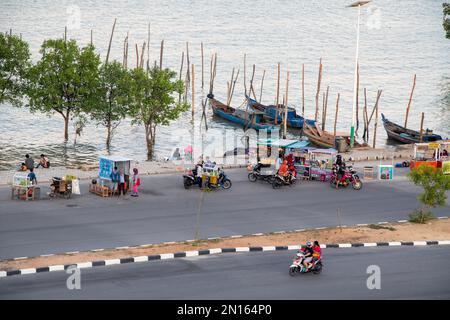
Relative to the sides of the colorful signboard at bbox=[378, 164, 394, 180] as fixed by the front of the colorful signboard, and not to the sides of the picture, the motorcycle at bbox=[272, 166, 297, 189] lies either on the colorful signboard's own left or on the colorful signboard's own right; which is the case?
on the colorful signboard's own right

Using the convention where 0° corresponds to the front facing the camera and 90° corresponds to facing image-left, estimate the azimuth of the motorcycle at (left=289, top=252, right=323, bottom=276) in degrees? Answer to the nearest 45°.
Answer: approximately 90°

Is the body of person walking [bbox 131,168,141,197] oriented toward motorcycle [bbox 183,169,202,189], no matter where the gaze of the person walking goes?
no

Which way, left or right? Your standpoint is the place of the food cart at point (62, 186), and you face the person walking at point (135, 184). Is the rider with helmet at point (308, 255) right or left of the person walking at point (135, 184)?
right

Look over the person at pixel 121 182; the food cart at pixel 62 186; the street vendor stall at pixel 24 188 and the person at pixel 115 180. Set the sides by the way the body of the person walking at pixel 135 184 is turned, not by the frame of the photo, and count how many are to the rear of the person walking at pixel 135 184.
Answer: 0

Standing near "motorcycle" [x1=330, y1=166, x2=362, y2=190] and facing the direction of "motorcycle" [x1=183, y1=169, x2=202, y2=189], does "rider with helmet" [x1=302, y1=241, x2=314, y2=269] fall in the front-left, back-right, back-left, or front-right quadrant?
front-left

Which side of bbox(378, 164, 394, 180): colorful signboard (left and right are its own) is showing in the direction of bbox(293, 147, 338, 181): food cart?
right

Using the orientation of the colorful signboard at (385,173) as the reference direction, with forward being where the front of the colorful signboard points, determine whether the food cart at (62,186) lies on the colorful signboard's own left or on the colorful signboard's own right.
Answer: on the colorful signboard's own right

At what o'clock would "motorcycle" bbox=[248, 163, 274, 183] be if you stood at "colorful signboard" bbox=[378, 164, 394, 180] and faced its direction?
The motorcycle is roughly at 2 o'clock from the colorful signboard.

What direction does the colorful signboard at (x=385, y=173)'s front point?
toward the camera

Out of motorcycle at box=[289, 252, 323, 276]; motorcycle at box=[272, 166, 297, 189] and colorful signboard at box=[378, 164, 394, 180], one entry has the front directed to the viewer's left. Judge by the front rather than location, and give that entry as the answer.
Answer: motorcycle at box=[289, 252, 323, 276]

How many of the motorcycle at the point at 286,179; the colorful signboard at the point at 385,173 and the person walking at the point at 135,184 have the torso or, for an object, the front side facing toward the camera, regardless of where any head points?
1

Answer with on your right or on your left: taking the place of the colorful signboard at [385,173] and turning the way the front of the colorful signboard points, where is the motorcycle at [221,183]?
on your right

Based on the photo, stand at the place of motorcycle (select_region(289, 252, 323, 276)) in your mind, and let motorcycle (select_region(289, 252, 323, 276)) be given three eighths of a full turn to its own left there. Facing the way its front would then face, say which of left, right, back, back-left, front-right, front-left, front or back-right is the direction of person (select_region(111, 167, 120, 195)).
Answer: back

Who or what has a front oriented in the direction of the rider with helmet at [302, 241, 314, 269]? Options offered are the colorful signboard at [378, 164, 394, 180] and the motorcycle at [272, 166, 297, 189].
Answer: the colorful signboard
